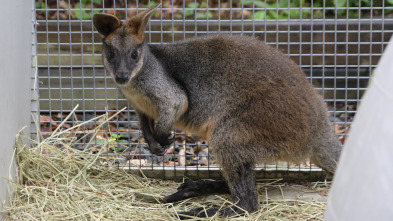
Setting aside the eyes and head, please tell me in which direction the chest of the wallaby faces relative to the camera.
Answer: to the viewer's left

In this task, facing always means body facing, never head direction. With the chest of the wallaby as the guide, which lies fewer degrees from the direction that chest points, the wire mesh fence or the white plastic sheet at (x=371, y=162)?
the wire mesh fence

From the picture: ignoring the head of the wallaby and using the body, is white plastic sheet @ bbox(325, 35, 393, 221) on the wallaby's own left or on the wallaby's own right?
on the wallaby's own left
